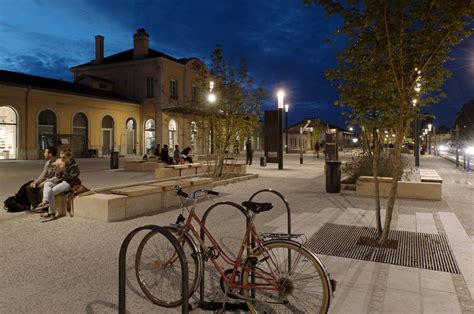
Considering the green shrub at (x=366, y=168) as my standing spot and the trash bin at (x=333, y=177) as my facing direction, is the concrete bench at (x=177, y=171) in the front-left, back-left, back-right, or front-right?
front-right

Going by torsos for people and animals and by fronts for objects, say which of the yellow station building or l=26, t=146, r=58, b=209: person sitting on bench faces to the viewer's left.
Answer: the person sitting on bench

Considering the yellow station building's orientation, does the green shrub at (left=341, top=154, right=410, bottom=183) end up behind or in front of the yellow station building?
in front

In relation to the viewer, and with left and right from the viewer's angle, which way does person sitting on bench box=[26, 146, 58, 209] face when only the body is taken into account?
facing to the left of the viewer

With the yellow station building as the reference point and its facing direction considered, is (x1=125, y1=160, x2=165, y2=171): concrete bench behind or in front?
in front

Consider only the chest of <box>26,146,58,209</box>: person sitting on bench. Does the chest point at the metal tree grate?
no

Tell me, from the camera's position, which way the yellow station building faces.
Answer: facing the viewer and to the right of the viewer

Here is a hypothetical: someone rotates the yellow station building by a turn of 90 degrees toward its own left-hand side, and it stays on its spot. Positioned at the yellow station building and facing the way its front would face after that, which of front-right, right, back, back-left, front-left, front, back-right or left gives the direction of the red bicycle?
back-right

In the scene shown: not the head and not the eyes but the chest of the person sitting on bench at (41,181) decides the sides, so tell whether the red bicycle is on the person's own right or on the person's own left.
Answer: on the person's own left

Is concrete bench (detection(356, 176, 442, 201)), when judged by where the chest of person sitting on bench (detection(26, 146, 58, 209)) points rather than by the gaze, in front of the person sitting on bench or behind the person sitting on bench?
behind
